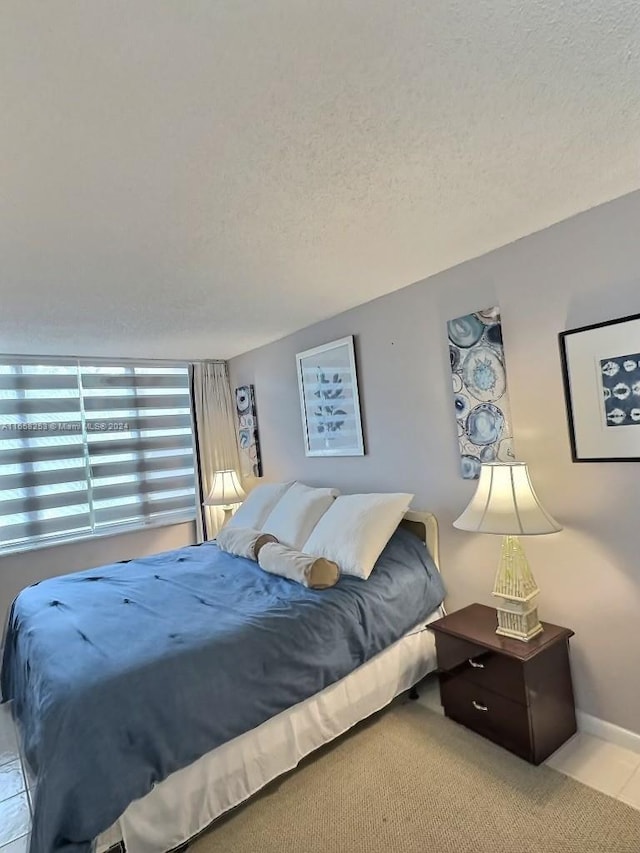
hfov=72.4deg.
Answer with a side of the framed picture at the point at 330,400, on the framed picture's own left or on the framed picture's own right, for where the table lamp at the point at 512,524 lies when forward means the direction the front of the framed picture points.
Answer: on the framed picture's own left

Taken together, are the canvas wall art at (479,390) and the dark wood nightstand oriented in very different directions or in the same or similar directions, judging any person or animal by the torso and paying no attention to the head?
same or similar directions

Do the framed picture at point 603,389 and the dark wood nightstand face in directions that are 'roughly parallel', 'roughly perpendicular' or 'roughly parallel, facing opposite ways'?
roughly parallel

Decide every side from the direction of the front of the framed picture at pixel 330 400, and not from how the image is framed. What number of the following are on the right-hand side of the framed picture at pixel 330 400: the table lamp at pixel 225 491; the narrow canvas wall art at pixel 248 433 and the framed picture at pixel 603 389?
2

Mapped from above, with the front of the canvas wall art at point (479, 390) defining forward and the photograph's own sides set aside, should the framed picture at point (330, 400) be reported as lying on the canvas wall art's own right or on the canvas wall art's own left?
on the canvas wall art's own right

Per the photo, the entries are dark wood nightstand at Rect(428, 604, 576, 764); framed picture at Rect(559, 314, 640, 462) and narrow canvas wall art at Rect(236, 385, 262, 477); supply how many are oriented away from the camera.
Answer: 0

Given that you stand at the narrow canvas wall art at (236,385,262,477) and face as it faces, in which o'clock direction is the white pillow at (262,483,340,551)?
The white pillow is roughly at 10 o'clock from the narrow canvas wall art.

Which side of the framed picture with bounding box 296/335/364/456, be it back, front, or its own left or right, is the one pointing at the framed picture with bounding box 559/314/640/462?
left

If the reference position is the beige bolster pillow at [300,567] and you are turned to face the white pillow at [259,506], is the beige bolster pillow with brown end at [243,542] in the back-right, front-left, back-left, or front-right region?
front-left

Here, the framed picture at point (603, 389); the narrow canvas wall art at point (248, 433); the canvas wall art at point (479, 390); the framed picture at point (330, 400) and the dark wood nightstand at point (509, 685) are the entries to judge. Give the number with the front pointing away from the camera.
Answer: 0

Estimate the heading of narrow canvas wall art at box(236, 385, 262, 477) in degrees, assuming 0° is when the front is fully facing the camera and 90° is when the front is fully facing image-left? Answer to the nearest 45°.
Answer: approximately 45°

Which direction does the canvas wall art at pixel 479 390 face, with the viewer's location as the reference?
facing the viewer and to the left of the viewer

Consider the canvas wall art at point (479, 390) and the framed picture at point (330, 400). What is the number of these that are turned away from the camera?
0

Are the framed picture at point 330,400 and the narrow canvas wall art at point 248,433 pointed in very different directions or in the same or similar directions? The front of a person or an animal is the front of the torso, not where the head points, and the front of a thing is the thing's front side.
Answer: same or similar directions

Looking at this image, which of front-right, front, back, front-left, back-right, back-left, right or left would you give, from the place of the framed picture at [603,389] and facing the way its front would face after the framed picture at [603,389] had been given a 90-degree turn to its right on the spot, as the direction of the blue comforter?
left
